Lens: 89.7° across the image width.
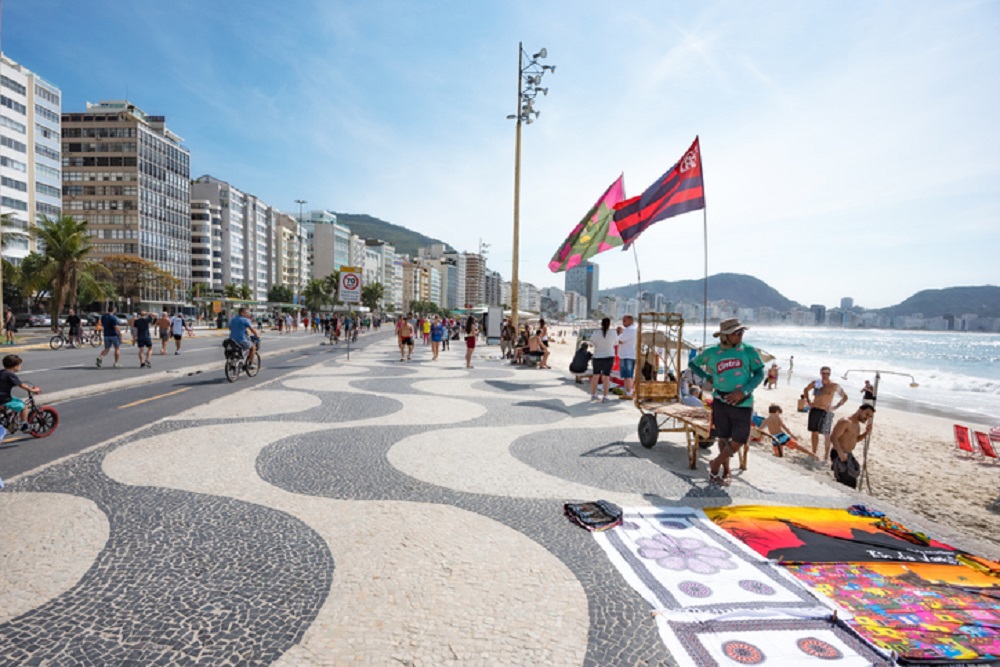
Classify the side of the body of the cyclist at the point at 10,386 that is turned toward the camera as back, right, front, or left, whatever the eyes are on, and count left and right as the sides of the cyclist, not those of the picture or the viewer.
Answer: right

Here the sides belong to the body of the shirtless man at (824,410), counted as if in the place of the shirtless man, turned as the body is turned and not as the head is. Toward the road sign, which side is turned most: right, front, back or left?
right

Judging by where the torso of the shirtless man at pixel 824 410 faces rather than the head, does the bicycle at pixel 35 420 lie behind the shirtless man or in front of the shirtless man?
in front

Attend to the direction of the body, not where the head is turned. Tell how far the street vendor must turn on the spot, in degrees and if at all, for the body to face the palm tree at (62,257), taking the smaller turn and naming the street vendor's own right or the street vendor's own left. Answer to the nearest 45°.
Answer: approximately 90° to the street vendor's own right

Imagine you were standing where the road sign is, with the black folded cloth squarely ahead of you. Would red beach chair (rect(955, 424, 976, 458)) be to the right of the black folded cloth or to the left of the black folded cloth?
left

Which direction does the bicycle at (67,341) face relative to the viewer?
to the viewer's left

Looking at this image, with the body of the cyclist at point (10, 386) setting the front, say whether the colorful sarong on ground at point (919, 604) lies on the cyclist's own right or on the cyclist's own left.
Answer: on the cyclist's own right

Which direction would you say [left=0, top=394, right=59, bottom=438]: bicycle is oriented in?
to the viewer's right

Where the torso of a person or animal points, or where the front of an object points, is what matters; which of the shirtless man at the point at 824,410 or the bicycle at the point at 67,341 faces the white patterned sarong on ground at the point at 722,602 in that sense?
the shirtless man
